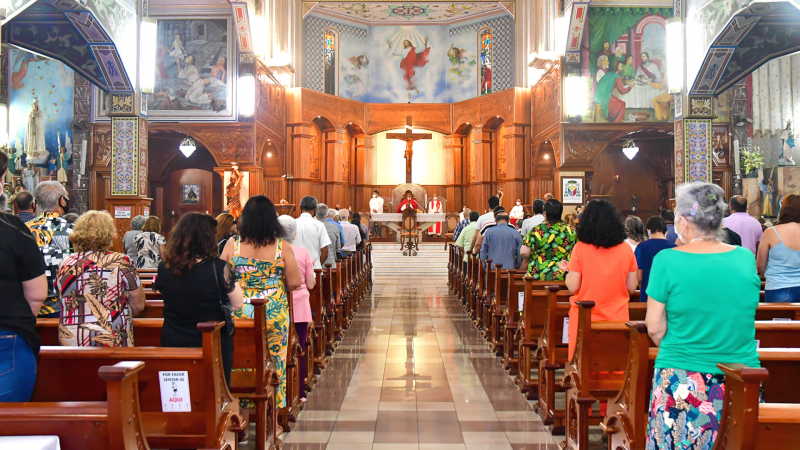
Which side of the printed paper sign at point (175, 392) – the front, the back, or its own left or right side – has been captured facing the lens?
front

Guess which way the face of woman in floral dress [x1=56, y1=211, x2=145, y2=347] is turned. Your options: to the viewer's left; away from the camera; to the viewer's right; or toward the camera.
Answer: away from the camera

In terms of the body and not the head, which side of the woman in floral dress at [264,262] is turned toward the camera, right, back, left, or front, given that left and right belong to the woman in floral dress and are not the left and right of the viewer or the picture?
back

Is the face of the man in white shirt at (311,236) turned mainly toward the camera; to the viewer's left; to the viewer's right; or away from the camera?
away from the camera

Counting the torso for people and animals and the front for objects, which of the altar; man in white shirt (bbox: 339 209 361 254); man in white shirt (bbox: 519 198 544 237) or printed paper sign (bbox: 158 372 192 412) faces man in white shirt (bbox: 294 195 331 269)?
the altar

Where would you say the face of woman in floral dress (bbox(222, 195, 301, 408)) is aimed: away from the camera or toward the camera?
away from the camera

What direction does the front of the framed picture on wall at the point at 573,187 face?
toward the camera

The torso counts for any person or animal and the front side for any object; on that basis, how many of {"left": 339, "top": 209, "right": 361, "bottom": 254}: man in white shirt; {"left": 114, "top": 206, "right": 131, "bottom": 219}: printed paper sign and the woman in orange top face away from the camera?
2

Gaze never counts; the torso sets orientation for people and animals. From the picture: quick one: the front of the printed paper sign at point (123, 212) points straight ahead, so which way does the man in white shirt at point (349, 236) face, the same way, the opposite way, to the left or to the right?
the opposite way

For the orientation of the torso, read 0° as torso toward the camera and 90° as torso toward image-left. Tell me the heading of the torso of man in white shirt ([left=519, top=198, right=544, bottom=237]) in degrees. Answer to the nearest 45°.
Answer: approximately 180°

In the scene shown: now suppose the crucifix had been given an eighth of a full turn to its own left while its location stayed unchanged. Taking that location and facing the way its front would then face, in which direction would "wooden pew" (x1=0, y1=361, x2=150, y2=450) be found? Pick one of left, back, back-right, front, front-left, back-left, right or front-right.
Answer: front-right

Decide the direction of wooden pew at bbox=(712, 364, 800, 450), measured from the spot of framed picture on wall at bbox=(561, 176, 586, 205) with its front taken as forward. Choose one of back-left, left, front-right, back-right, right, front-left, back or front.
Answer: front

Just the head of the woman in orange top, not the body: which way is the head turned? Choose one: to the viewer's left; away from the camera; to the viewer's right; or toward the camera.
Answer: away from the camera

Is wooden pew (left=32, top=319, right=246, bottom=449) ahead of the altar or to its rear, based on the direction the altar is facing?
ahead

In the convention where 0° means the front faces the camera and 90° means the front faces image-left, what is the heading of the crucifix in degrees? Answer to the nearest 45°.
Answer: approximately 0°

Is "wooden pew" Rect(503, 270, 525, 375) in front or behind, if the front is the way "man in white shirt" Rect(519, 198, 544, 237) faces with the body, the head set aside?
behind

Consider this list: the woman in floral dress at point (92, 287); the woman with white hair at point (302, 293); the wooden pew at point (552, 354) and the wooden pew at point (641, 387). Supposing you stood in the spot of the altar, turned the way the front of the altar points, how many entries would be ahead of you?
4
